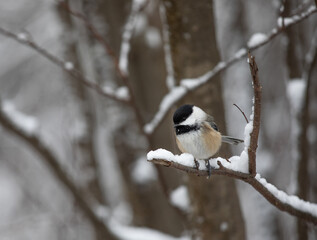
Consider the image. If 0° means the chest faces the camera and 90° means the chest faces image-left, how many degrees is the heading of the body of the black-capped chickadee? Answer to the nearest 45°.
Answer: approximately 45°

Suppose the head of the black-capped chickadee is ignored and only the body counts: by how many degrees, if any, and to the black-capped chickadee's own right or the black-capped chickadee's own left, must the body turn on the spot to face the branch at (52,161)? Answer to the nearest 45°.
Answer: approximately 90° to the black-capped chickadee's own right
